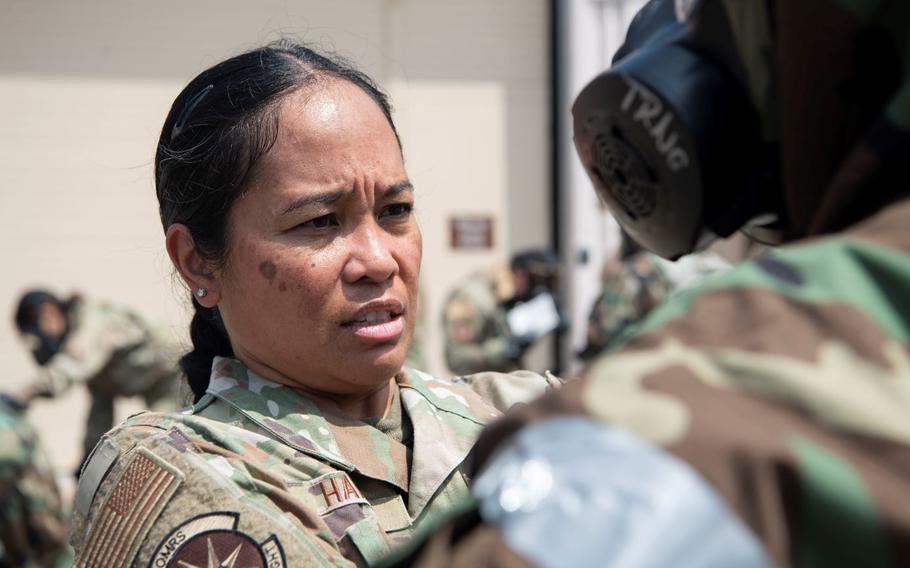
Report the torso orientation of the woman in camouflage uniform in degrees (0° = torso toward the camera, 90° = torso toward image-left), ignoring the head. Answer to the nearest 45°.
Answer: approximately 315°

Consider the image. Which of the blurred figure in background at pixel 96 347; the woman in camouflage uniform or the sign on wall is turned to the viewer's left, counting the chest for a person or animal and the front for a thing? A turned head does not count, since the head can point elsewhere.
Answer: the blurred figure in background

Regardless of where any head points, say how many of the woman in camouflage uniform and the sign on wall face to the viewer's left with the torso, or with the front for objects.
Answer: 0

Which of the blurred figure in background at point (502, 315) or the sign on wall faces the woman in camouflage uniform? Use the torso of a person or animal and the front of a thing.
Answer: the sign on wall

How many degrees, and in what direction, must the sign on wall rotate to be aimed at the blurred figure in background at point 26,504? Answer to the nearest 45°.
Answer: approximately 45° to its right

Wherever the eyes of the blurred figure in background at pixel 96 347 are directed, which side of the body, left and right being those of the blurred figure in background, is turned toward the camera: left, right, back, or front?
left

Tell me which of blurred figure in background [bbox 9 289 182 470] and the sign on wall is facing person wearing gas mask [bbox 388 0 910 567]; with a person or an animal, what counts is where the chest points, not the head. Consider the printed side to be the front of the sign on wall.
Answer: the sign on wall

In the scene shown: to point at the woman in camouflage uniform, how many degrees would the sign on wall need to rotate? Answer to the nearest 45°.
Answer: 0° — it already faces them

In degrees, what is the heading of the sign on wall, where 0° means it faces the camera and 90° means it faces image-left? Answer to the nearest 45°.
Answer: approximately 0°

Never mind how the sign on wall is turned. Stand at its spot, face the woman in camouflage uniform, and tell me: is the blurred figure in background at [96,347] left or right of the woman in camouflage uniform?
right

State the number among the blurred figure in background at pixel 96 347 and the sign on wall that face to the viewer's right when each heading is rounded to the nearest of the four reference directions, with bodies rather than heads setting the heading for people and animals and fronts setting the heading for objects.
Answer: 0

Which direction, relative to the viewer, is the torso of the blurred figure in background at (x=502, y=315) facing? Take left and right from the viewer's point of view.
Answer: facing to the right of the viewer

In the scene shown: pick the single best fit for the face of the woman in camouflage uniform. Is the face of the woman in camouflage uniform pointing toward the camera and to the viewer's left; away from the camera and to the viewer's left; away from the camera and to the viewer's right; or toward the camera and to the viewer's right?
toward the camera and to the viewer's right
